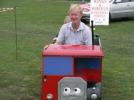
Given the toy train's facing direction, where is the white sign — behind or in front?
behind

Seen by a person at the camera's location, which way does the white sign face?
facing the viewer

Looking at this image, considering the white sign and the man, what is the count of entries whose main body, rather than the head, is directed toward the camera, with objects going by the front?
2

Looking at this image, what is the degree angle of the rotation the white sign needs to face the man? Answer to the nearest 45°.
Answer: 0° — it already faces them

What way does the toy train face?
toward the camera

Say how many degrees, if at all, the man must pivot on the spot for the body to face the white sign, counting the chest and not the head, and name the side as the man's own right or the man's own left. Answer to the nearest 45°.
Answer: approximately 180°

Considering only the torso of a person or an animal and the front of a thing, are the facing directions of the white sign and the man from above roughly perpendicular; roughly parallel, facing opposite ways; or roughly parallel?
roughly parallel

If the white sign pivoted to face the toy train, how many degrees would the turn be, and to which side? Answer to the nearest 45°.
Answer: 0° — it already faces it
